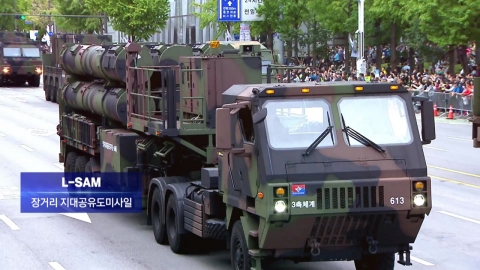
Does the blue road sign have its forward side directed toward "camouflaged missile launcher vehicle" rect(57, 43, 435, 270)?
yes

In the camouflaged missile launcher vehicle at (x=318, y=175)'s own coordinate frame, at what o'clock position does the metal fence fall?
The metal fence is roughly at 8 o'clock from the camouflaged missile launcher vehicle.

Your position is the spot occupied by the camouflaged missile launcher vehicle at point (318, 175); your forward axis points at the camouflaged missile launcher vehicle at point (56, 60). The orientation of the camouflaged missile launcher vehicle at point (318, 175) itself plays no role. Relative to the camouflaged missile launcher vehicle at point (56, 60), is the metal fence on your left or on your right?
right

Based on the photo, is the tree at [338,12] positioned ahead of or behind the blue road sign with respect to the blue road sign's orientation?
behind

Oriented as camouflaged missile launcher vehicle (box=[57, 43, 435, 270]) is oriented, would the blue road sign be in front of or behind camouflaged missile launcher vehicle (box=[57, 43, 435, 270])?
behind

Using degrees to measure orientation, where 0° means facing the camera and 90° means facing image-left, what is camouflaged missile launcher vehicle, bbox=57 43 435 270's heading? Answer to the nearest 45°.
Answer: approximately 315°

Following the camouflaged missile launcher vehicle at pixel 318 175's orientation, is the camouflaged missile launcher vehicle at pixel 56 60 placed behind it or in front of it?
behind

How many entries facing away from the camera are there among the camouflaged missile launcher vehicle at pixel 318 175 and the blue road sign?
0

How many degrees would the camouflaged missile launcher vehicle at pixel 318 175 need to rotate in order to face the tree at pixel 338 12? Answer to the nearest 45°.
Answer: approximately 135° to its left

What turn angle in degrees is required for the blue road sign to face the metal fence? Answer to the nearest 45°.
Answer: approximately 45° to its left

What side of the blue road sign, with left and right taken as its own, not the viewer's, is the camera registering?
front

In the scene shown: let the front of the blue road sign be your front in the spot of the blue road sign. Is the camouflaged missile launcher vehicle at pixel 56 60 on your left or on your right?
on your right
